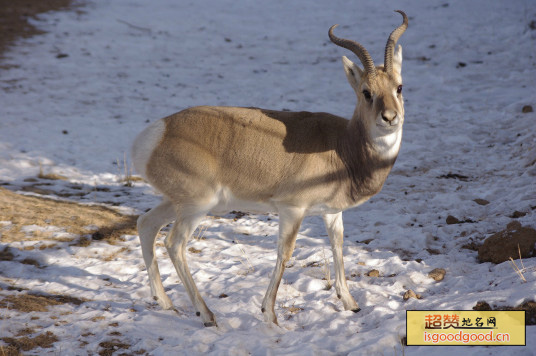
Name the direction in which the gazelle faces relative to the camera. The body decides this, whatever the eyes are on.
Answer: to the viewer's right

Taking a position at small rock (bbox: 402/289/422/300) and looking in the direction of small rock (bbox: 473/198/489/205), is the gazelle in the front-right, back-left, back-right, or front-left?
back-left

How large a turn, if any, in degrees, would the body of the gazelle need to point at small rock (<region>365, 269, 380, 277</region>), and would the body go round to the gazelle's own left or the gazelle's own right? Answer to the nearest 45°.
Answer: approximately 45° to the gazelle's own left

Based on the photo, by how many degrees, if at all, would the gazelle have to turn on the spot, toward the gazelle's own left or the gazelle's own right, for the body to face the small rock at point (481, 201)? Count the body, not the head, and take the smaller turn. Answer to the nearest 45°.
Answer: approximately 45° to the gazelle's own left

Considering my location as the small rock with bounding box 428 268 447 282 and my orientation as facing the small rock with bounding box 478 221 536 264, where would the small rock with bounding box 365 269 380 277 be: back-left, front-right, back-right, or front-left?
back-left

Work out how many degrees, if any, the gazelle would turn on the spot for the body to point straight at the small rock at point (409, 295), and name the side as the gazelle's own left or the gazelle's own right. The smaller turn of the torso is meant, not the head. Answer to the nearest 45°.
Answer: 0° — it already faces it

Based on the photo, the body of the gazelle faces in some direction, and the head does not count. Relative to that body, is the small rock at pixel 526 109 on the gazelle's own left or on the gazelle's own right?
on the gazelle's own left
